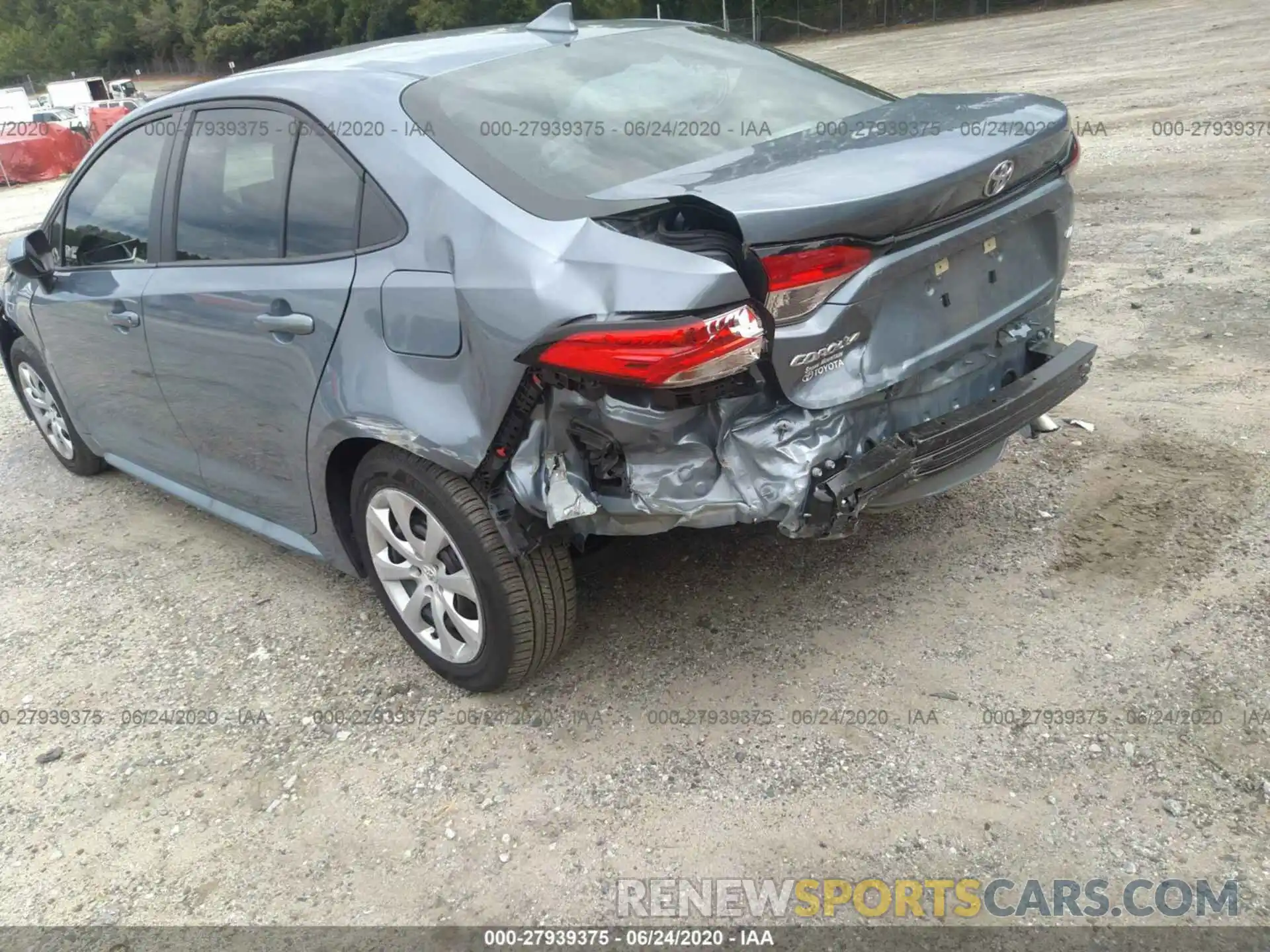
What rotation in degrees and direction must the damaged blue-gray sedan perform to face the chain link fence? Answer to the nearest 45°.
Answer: approximately 45° to its right

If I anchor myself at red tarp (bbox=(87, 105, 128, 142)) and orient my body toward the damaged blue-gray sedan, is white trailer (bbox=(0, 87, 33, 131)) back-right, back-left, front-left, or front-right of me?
back-right

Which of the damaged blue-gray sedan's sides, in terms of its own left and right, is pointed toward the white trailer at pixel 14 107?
front

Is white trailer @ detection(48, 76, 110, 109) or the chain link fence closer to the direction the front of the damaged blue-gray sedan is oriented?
the white trailer

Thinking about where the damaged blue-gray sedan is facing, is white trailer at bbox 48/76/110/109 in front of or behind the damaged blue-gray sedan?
in front

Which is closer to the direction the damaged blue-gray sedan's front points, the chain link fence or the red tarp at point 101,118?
the red tarp

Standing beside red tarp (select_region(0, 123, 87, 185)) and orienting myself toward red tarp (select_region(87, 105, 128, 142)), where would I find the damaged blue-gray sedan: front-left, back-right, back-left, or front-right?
back-right

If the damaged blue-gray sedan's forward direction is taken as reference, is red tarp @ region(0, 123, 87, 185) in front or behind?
in front

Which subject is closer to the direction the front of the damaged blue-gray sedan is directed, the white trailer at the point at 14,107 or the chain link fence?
the white trailer

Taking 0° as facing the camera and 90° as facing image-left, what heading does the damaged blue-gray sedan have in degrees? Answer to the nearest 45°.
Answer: approximately 135°
